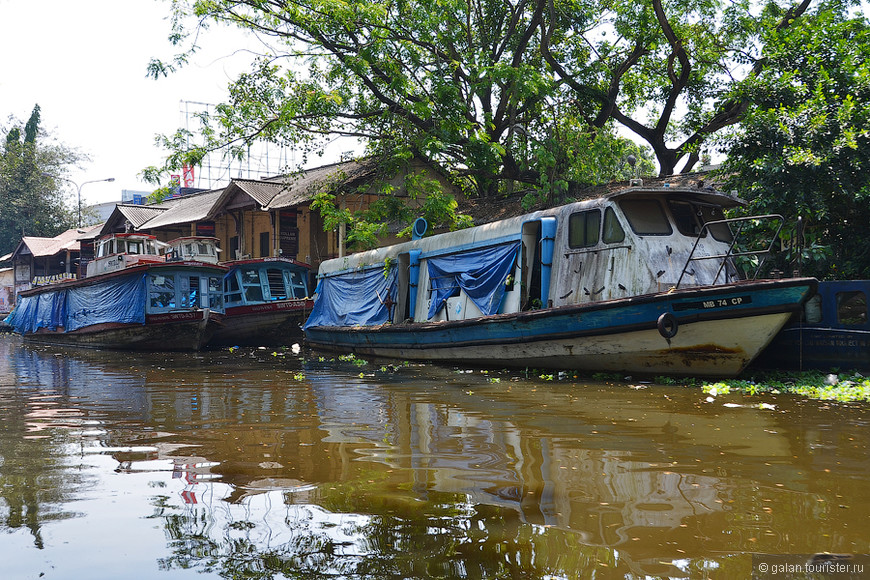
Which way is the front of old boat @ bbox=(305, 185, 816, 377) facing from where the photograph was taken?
facing the viewer and to the right of the viewer

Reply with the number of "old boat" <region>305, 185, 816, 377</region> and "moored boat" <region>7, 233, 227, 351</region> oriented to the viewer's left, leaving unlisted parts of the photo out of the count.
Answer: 0

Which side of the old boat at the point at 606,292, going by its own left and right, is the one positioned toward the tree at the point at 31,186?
back

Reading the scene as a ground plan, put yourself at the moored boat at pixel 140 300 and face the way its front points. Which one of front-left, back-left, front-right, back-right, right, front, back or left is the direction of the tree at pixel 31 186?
back-left

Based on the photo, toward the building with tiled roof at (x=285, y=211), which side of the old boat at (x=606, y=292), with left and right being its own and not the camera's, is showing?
back

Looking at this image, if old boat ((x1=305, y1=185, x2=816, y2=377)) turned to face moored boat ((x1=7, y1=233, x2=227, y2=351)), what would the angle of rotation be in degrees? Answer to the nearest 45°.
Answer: approximately 180°

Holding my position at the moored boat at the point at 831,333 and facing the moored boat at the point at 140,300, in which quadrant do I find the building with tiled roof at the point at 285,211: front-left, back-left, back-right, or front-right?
front-right

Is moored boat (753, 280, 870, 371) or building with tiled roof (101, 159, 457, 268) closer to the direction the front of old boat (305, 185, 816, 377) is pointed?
the moored boat

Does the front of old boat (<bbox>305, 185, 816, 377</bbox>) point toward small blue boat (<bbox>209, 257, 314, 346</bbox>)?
no

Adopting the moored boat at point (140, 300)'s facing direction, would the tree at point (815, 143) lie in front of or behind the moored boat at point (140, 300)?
in front

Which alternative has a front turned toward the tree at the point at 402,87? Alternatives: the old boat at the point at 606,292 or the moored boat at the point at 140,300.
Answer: the moored boat
